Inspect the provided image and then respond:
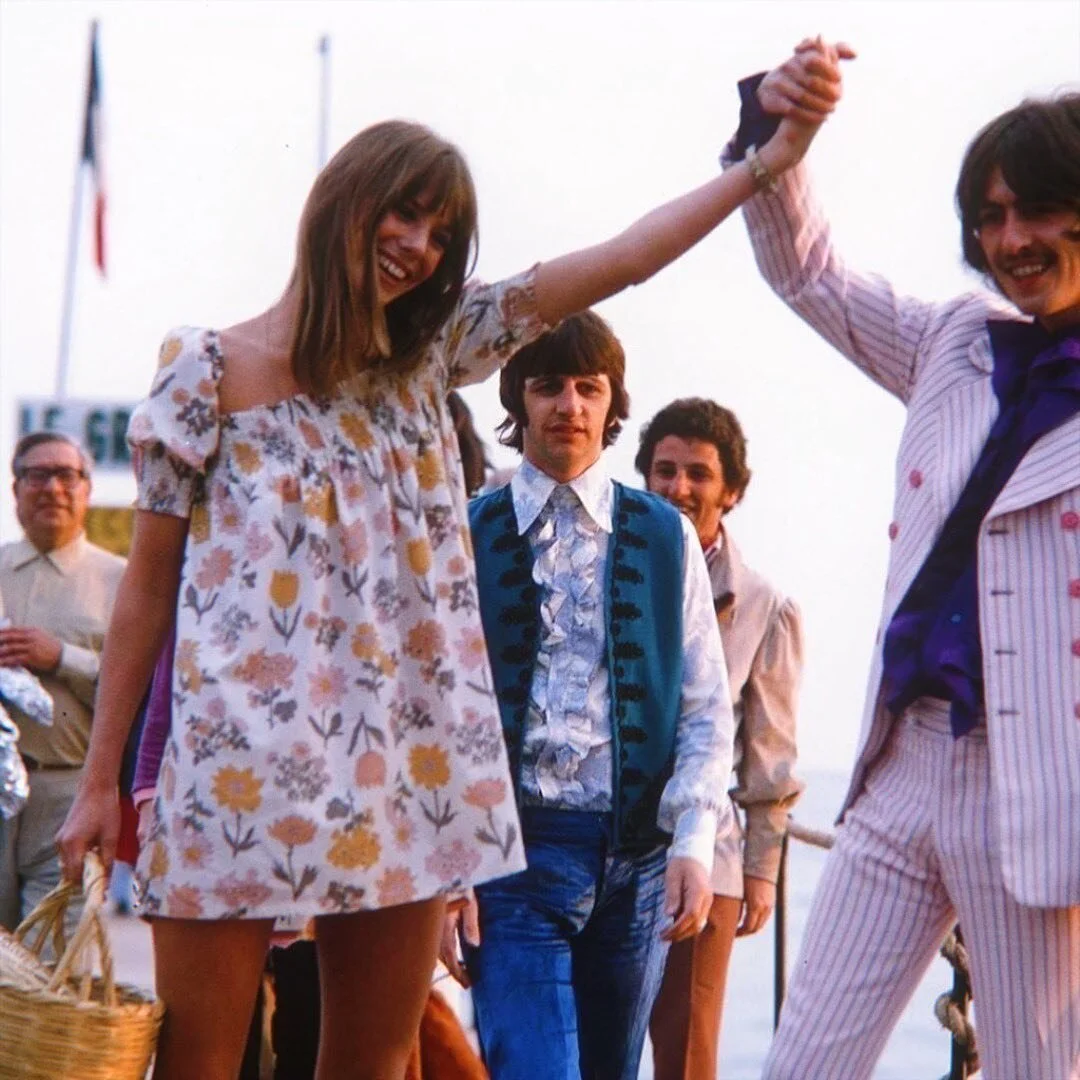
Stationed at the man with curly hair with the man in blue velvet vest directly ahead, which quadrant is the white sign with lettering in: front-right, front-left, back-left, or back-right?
back-right

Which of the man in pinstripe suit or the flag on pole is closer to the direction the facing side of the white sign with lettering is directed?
the man in pinstripe suit

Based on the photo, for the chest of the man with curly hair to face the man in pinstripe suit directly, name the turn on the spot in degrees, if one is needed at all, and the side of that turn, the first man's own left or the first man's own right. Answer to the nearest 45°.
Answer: approximately 45° to the first man's own left

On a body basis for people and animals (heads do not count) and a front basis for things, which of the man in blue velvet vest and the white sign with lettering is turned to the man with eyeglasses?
the white sign with lettering

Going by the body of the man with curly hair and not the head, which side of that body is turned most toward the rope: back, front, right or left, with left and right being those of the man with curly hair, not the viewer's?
left

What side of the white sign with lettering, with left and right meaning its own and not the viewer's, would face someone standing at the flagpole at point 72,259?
back

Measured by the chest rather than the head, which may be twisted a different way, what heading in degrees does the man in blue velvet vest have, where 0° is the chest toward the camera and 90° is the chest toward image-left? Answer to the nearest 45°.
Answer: approximately 0°

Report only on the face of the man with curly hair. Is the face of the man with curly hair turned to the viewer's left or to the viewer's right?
to the viewer's left

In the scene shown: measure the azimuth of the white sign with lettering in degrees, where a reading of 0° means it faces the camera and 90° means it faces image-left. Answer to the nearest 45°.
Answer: approximately 0°

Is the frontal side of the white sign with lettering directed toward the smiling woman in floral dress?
yes

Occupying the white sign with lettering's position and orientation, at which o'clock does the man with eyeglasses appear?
The man with eyeglasses is roughly at 12 o'clock from the white sign with lettering.

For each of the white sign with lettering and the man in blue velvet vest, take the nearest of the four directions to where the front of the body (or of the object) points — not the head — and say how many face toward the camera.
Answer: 2
